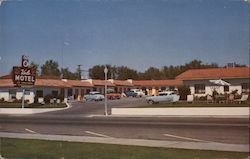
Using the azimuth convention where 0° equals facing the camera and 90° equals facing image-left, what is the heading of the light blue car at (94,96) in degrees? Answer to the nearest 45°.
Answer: approximately 90°

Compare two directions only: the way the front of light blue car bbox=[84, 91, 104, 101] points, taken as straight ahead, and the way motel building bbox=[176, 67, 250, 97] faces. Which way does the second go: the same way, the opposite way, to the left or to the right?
to the left

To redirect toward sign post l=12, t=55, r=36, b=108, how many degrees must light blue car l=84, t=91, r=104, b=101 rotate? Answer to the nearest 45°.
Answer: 0° — it already faces it

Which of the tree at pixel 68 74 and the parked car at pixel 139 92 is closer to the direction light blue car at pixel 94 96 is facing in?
the tree

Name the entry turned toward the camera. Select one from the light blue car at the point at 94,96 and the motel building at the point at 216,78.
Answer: the motel building

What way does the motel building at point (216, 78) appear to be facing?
toward the camera

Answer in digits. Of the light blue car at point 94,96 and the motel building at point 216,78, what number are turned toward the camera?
1

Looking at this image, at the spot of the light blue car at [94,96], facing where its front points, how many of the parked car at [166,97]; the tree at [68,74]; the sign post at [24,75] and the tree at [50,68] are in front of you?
3

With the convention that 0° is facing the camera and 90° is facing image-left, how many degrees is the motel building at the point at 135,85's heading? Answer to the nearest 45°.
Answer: approximately 0°
